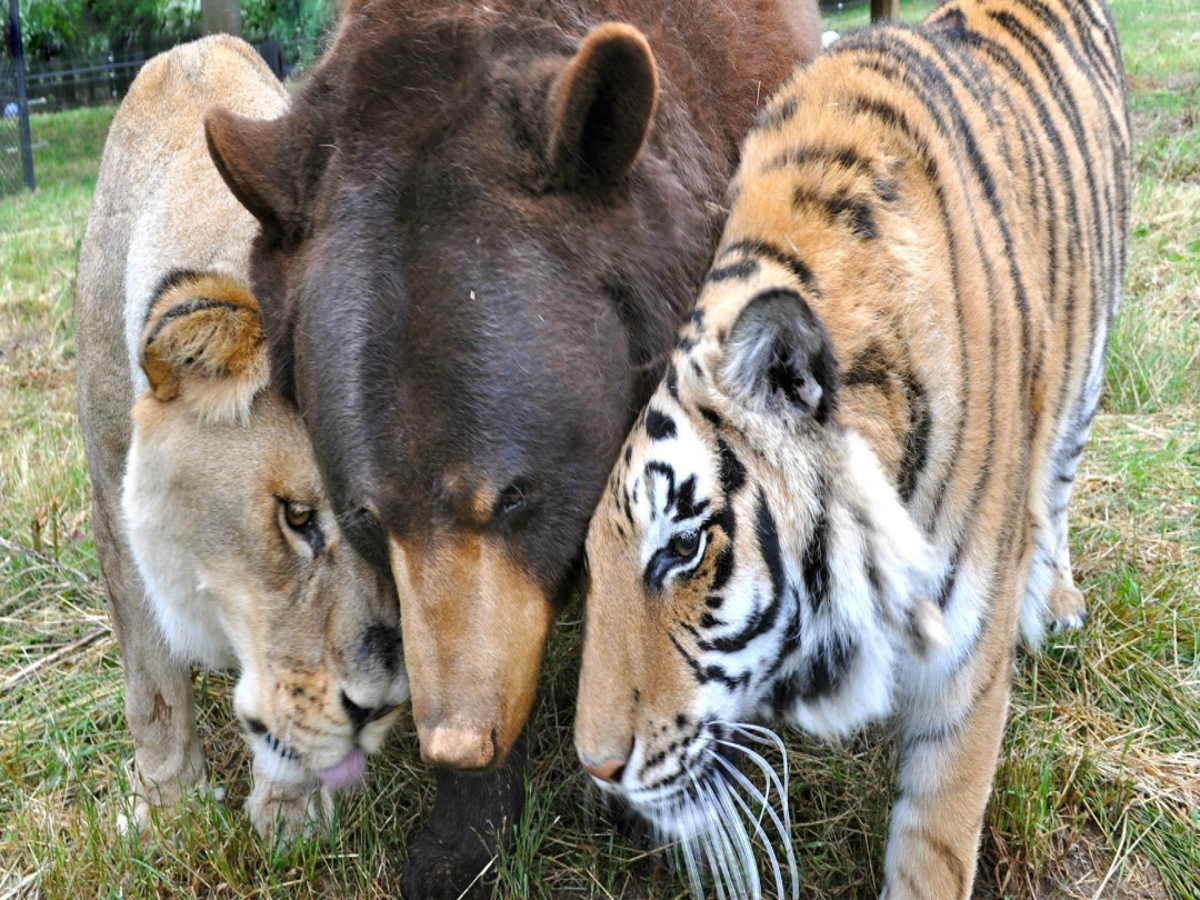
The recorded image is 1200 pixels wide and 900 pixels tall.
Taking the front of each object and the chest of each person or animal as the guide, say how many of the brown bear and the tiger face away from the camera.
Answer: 0

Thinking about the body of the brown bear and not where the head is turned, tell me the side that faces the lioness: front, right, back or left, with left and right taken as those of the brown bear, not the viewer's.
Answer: right

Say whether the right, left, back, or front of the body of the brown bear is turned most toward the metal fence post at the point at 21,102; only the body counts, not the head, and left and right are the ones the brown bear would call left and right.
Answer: back

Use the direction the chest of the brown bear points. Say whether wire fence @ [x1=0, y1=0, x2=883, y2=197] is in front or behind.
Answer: behind

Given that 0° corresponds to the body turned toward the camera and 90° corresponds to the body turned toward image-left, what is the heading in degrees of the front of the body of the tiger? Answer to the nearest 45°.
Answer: approximately 45°

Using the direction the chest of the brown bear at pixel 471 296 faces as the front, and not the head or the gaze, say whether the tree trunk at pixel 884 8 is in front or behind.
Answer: behind

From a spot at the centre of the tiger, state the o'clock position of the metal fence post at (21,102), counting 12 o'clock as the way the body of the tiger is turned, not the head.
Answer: The metal fence post is roughly at 3 o'clock from the tiger.

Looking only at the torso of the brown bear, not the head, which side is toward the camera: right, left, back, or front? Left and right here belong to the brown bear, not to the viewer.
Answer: front

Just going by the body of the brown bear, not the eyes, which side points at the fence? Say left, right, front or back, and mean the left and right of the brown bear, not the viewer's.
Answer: back

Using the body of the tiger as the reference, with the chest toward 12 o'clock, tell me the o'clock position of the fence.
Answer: The fence is roughly at 3 o'clock from the tiger.
